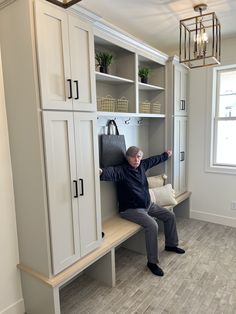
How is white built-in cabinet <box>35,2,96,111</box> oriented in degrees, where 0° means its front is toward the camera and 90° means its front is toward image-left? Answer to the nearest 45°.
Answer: approximately 315°

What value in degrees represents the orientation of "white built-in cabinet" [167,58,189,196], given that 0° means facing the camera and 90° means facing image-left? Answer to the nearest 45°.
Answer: approximately 315°

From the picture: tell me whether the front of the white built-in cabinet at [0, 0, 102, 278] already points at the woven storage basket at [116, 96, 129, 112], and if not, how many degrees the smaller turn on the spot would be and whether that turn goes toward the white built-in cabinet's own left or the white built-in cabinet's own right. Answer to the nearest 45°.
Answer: approximately 90° to the white built-in cabinet's own left

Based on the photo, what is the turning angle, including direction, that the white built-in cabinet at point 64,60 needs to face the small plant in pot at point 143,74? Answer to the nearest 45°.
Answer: approximately 90° to its left

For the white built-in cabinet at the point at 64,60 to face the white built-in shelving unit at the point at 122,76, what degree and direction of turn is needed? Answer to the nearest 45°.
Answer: approximately 90° to its left

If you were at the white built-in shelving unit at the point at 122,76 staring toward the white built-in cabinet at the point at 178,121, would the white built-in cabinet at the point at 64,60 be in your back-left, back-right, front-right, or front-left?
back-right

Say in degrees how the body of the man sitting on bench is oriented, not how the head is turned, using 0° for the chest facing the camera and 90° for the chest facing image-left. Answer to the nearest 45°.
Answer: approximately 315°

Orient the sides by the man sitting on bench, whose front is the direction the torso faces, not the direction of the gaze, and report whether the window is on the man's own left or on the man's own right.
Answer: on the man's own left
